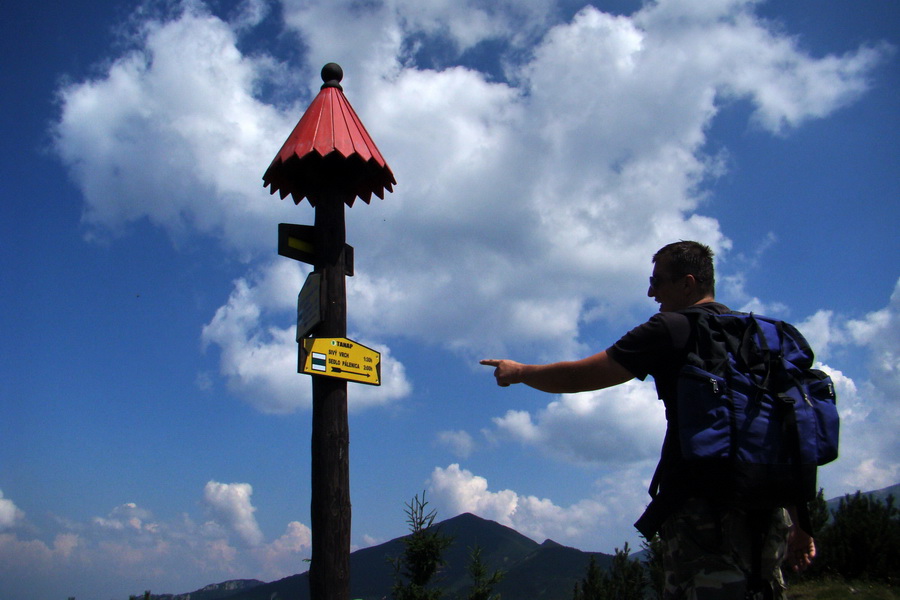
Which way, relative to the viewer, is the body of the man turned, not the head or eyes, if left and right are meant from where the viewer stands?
facing away from the viewer and to the left of the viewer

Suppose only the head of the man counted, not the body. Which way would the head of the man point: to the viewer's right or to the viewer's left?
to the viewer's left

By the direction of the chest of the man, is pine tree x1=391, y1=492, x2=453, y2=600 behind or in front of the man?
in front

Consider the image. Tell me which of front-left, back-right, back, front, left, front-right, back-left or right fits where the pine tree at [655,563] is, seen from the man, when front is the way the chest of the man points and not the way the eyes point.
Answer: front-right

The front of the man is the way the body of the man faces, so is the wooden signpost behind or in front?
in front
